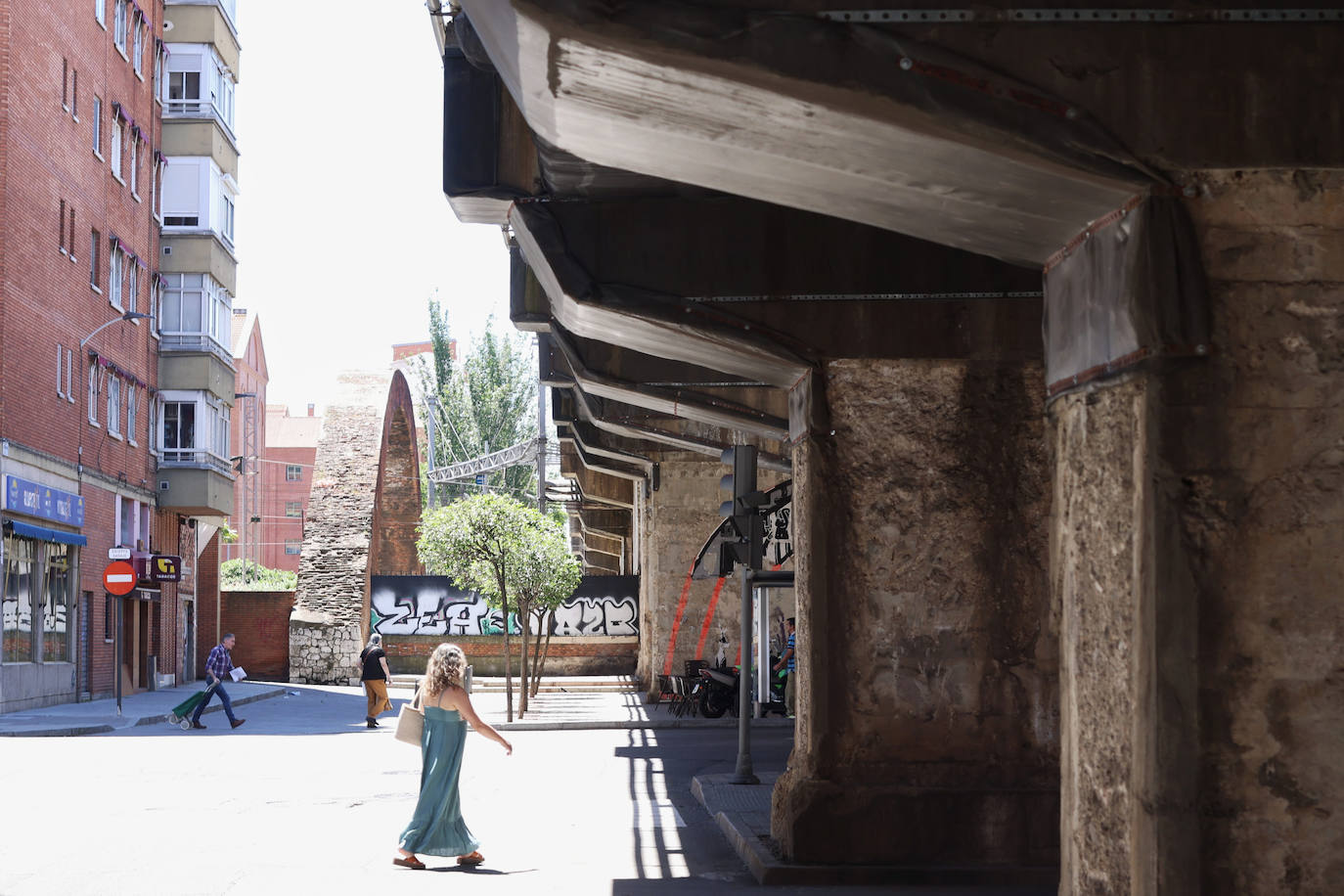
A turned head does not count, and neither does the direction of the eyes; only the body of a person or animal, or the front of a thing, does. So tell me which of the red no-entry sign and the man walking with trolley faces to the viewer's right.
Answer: the man walking with trolley

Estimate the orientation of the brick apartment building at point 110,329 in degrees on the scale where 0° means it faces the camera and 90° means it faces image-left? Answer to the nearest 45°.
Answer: approximately 315°

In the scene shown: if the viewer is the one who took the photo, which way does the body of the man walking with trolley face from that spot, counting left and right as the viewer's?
facing to the right of the viewer

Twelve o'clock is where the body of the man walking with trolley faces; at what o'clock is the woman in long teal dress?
The woman in long teal dress is roughly at 3 o'clock from the man walking with trolley.

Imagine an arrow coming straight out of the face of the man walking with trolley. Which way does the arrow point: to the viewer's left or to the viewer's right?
to the viewer's right

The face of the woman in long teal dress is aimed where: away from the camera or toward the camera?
away from the camera

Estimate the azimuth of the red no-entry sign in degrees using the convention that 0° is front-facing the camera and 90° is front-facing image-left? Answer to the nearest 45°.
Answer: approximately 0°

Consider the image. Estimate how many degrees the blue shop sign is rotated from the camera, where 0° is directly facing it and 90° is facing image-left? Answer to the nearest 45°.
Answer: approximately 315°
